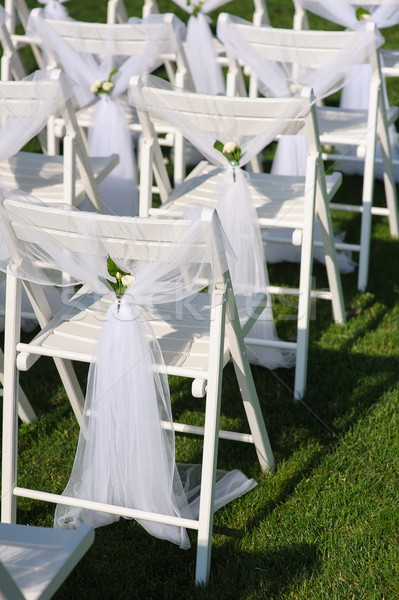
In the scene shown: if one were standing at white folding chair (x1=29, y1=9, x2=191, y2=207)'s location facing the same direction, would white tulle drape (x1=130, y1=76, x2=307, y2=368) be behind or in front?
behind

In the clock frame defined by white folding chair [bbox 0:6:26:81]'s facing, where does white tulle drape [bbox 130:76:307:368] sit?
The white tulle drape is roughly at 4 o'clock from the white folding chair.

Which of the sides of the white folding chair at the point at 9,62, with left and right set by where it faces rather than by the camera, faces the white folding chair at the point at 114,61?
right

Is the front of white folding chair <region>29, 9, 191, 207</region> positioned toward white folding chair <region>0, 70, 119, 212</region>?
no

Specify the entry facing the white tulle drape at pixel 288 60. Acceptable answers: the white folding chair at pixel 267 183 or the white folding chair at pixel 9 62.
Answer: the white folding chair at pixel 267 183

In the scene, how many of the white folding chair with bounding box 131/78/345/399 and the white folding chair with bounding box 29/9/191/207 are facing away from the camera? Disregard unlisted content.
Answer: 2

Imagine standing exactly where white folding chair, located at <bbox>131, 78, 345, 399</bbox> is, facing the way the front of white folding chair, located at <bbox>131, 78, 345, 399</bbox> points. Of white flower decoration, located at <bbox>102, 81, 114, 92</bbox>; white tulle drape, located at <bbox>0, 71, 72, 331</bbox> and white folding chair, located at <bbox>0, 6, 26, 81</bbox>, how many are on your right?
0

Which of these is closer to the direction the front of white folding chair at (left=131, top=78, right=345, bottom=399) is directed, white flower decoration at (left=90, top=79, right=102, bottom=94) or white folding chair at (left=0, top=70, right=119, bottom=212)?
the white flower decoration

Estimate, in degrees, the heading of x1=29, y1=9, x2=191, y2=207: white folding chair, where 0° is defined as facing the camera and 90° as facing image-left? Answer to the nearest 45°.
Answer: approximately 180°

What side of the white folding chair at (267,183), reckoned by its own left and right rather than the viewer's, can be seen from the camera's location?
back

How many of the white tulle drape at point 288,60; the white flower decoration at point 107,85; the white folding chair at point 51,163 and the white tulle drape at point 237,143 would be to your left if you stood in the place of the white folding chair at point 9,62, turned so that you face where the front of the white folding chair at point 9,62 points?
0

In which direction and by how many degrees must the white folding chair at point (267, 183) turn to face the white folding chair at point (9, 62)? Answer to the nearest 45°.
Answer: approximately 45° to its left

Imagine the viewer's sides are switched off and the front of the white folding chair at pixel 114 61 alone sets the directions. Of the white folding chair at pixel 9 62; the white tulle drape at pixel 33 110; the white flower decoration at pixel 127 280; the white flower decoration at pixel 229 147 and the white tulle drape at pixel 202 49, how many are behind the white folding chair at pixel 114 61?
3

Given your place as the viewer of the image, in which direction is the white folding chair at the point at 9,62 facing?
facing away from the viewer and to the right of the viewer

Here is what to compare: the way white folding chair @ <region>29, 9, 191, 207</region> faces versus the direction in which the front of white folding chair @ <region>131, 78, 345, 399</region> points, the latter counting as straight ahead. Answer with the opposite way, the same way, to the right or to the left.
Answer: the same way

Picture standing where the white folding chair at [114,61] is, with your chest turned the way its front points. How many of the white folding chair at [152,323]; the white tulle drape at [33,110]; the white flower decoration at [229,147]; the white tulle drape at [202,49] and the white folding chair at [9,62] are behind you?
3

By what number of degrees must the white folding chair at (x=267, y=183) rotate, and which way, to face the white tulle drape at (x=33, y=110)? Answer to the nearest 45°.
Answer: approximately 90° to its left

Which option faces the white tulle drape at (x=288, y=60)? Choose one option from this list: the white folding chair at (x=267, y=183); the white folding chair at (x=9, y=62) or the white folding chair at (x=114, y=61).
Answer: the white folding chair at (x=267, y=183)

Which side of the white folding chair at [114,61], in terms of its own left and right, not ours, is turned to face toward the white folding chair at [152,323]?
back

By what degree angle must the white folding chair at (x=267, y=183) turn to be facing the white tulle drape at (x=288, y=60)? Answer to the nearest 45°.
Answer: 0° — it already faces it

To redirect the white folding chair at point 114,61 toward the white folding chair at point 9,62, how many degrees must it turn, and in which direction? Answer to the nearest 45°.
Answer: approximately 45° to its left

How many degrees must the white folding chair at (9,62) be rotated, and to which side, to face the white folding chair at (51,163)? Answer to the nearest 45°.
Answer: approximately 135° to its right

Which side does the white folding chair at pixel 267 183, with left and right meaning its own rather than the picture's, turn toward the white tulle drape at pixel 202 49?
front
